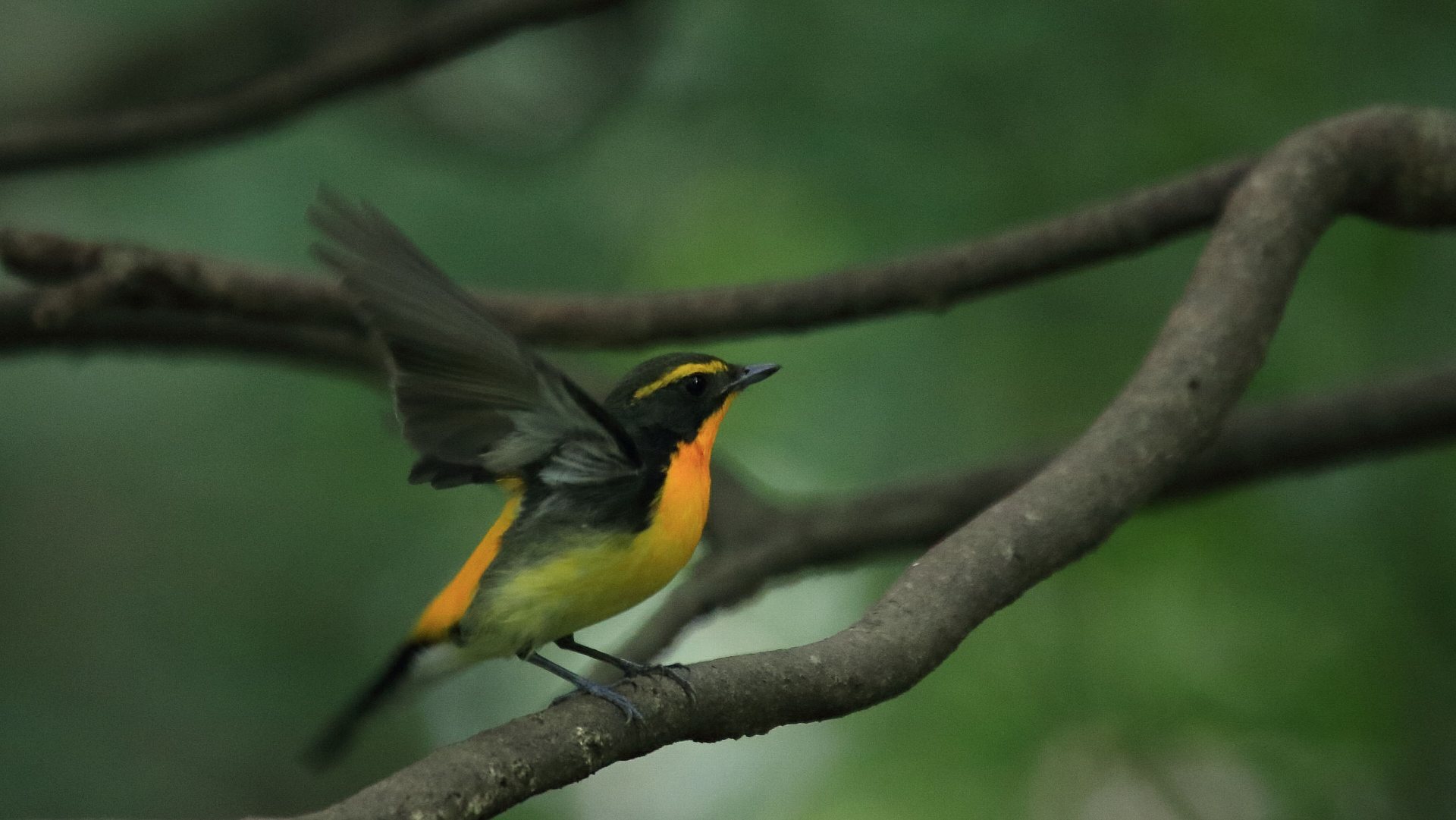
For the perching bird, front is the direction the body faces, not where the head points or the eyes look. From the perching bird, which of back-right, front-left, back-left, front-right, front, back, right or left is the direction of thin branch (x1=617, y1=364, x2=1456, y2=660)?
front-left

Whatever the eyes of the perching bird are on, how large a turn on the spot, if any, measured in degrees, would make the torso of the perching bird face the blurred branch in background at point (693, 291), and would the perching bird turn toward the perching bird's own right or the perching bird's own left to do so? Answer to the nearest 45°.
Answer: approximately 45° to the perching bird's own left

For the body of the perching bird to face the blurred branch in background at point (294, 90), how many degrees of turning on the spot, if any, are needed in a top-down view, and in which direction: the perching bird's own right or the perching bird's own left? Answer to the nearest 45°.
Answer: approximately 90° to the perching bird's own left

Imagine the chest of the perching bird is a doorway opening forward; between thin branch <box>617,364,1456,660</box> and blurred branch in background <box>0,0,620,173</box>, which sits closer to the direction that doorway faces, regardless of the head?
the thin branch

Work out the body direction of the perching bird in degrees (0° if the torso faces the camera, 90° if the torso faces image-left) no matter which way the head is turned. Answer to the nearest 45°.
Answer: approximately 270°
